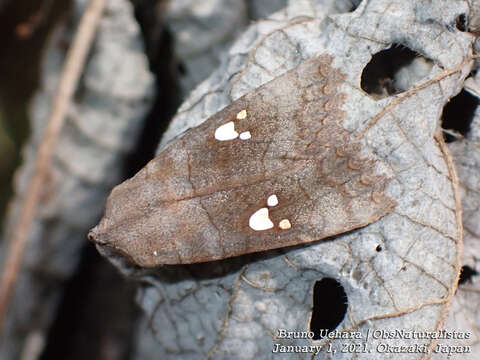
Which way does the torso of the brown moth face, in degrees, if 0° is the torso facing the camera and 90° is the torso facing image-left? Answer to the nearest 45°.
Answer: approximately 90°
